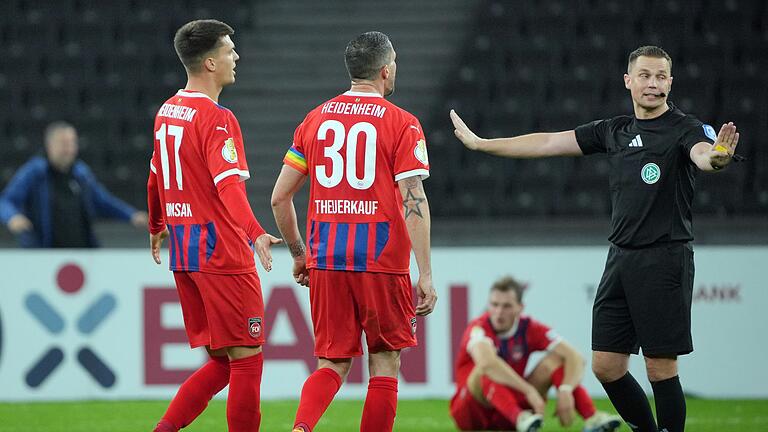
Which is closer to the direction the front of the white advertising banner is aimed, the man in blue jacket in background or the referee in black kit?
the referee in black kit

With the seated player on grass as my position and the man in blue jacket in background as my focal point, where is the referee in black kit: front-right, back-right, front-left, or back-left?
back-left

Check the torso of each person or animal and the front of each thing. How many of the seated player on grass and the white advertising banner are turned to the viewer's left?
0

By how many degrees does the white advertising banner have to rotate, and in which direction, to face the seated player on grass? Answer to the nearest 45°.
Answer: approximately 45° to its left
